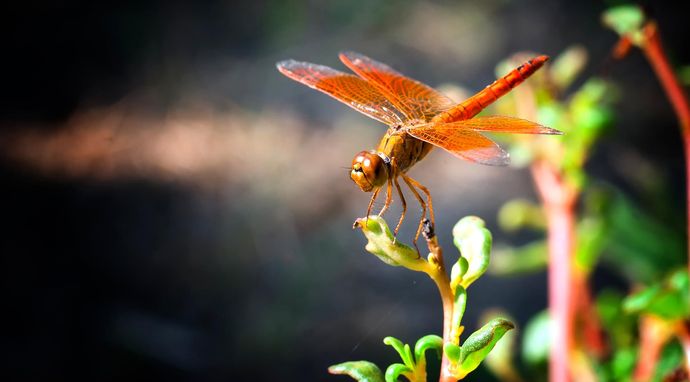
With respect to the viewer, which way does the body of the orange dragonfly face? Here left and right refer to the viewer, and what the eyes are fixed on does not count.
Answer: facing the viewer and to the left of the viewer
